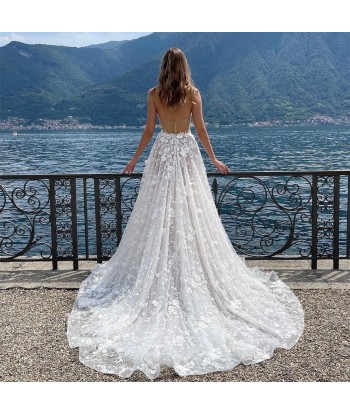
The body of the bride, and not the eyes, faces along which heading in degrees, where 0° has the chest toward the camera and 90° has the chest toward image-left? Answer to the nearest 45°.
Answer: approximately 180°

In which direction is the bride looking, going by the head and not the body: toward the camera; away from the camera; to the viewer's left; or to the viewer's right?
away from the camera
